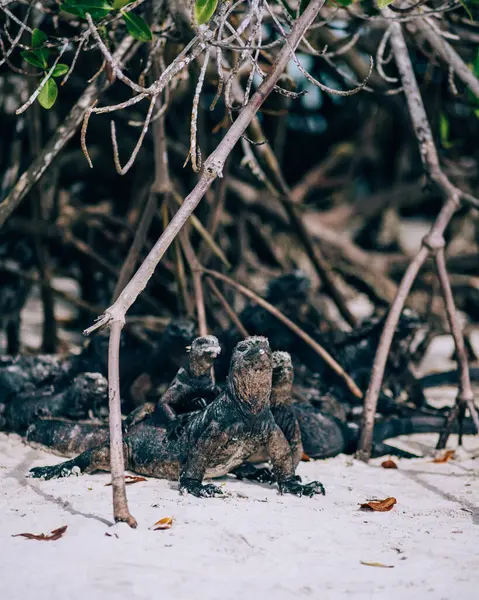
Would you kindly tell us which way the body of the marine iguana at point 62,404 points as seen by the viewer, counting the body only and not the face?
to the viewer's right

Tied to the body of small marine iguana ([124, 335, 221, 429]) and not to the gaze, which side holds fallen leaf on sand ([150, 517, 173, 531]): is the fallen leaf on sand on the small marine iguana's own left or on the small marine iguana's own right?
on the small marine iguana's own right

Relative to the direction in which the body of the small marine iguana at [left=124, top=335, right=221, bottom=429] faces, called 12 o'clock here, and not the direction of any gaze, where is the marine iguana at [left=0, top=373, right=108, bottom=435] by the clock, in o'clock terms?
The marine iguana is roughly at 6 o'clock from the small marine iguana.
